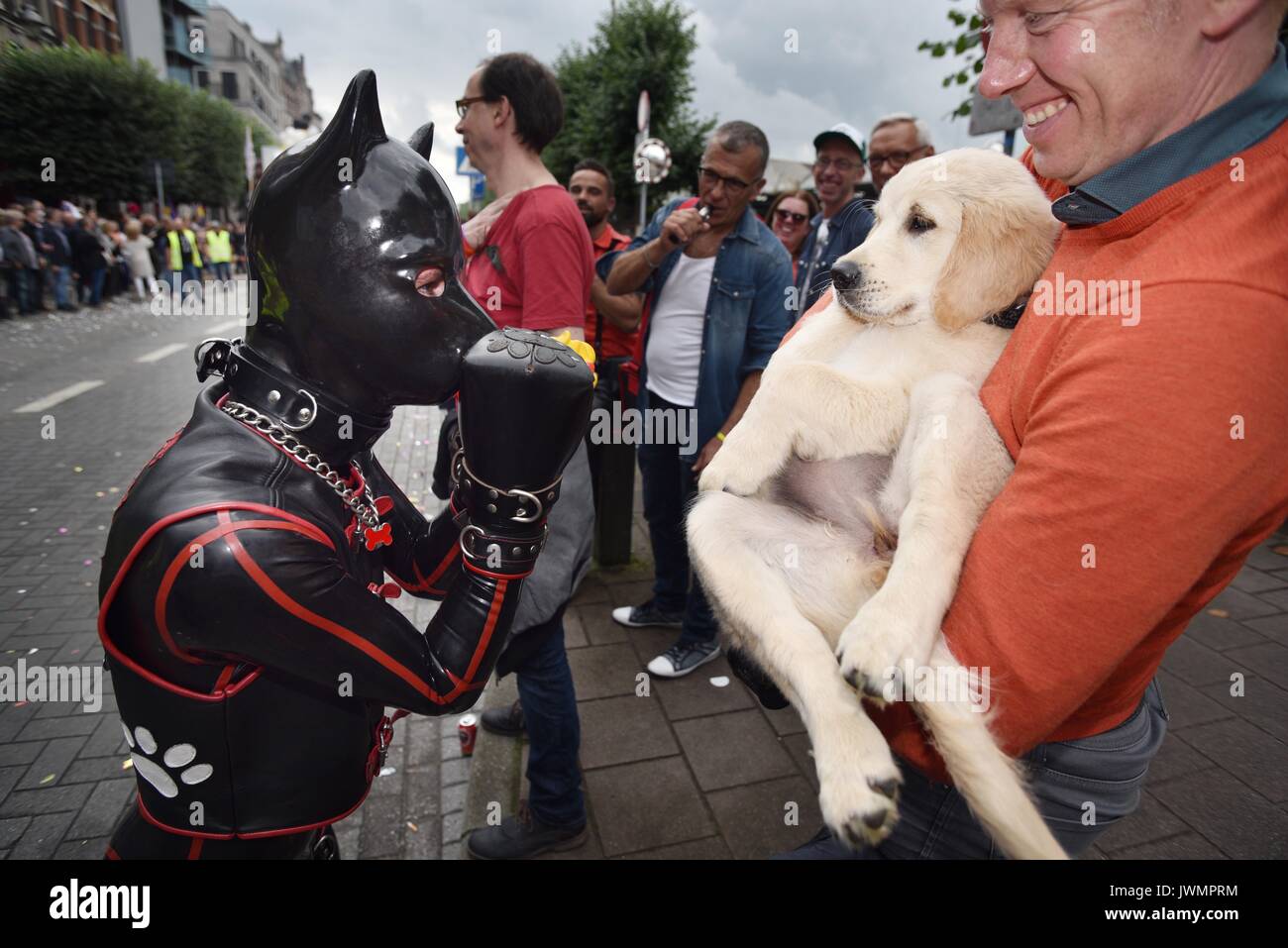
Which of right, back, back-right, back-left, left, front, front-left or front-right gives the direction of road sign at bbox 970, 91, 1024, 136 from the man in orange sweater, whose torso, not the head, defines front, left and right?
right

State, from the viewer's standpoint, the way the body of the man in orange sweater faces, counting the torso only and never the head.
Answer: to the viewer's left

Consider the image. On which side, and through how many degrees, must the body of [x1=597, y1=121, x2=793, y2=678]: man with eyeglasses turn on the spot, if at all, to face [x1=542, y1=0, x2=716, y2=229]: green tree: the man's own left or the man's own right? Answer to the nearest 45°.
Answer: approximately 135° to the man's own right

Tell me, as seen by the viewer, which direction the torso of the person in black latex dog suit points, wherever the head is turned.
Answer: to the viewer's right

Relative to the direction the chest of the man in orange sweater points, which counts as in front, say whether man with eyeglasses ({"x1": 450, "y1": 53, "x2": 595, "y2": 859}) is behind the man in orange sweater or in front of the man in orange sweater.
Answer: in front

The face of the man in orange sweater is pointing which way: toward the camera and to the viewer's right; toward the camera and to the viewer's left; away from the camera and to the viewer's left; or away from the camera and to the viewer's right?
toward the camera and to the viewer's left
